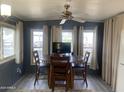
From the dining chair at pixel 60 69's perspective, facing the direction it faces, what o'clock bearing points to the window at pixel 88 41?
The window is roughly at 1 o'clock from the dining chair.

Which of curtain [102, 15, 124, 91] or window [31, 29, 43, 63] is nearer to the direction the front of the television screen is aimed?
the curtain

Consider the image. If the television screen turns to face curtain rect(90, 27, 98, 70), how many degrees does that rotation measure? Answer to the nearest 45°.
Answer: approximately 90° to its left

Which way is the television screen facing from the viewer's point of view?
toward the camera

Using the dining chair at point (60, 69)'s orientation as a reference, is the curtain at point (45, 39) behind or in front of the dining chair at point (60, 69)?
in front

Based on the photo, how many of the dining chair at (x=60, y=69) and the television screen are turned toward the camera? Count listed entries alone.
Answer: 1

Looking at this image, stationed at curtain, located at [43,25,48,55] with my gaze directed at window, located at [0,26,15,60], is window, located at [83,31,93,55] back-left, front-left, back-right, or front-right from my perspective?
back-left

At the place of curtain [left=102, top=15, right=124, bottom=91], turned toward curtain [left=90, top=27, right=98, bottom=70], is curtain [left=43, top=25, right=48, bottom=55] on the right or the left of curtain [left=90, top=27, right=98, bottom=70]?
left

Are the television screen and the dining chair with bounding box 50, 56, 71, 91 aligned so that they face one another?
yes

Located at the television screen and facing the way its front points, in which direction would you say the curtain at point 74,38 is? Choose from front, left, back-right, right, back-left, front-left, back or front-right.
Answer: back-left

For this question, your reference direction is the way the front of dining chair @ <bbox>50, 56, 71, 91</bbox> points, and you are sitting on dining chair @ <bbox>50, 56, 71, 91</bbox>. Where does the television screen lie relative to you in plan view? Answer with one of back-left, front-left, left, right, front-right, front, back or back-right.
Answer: front

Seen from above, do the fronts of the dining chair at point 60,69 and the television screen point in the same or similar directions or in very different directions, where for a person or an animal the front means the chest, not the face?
very different directions

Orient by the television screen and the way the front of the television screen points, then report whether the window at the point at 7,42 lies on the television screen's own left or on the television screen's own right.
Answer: on the television screen's own right

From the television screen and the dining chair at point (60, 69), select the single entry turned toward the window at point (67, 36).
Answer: the dining chair

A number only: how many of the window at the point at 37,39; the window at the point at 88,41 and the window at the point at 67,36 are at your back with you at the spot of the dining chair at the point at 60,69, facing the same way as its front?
0

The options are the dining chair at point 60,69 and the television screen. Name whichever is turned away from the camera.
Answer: the dining chair

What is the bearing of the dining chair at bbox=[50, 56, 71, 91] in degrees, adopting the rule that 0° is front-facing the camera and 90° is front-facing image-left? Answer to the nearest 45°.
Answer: approximately 180°
